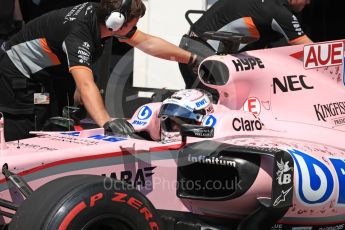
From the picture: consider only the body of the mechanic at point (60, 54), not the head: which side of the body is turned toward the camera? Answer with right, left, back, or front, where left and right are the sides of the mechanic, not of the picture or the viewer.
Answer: right

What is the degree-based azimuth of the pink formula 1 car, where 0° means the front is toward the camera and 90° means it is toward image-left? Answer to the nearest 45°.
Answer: approximately 45°

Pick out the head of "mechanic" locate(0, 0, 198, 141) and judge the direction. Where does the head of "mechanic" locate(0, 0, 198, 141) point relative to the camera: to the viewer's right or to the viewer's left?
to the viewer's right
